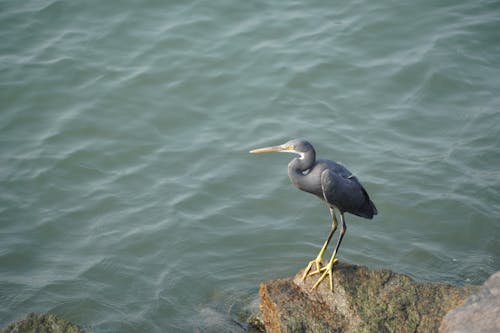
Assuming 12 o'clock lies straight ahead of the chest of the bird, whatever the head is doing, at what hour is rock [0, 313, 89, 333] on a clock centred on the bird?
The rock is roughly at 11 o'clock from the bird.

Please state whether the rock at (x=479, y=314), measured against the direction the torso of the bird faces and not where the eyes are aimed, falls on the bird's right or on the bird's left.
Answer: on the bird's left

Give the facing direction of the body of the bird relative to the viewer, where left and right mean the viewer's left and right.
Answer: facing to the left of the viewer

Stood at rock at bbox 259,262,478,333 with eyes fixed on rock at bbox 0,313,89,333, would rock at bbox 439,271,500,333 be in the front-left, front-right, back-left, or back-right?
back-left
